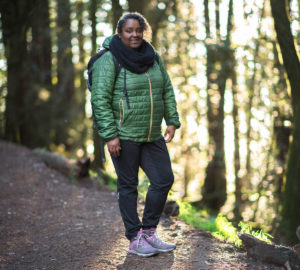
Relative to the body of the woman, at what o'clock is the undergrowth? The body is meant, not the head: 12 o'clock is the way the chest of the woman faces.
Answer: The undergrowth is roughly at 9 o'clock from the woman.

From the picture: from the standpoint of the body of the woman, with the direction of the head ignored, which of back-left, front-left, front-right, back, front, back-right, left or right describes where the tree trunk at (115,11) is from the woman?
back-left

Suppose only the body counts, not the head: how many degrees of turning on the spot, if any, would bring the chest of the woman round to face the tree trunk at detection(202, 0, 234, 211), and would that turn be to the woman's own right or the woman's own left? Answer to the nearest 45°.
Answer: approximately 135° to the woman's own left

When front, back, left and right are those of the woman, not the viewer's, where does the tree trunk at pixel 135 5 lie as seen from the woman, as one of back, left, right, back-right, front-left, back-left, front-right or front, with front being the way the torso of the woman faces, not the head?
back-left

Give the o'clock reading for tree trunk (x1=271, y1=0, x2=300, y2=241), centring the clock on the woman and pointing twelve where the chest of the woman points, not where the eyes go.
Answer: The tree trunk is roughly at 9 o'clock from the woman.

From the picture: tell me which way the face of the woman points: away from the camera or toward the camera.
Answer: toward the camera

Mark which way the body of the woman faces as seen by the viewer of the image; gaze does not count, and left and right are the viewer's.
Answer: facing the viewer and to the right of the viewer
